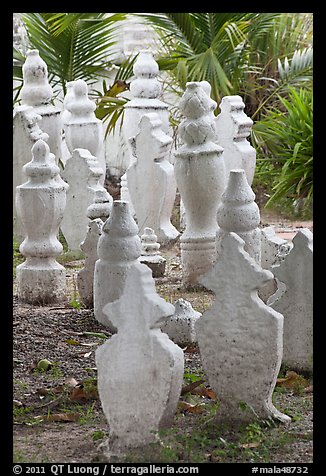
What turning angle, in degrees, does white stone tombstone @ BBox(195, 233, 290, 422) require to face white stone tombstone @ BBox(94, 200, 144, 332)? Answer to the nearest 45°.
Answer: approximately 135° to its right

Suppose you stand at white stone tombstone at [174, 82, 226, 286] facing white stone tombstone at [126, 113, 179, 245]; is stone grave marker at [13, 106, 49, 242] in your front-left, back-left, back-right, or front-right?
front-left

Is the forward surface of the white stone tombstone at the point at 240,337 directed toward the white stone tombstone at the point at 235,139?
no

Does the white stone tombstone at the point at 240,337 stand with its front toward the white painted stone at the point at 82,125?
no

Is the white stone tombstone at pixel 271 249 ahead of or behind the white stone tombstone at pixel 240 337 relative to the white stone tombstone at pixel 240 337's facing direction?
behind

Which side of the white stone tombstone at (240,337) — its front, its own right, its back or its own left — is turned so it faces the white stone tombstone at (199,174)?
back

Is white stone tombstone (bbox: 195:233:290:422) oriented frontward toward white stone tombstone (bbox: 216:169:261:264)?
no

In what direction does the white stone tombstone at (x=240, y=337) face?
toward the camera

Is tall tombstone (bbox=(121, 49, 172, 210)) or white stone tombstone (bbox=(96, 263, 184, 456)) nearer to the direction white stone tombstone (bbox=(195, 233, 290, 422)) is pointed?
the white stone tombstone

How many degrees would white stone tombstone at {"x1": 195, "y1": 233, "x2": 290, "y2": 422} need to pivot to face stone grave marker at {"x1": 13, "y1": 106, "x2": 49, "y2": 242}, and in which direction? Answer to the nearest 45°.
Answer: approximately 135° to its right

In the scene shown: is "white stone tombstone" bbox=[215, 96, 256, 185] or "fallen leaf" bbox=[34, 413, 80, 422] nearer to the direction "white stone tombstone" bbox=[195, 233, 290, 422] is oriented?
the fallen leaf

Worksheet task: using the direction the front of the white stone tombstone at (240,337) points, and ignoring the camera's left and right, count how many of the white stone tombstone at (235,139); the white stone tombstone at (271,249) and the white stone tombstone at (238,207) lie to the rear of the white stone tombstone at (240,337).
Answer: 3
